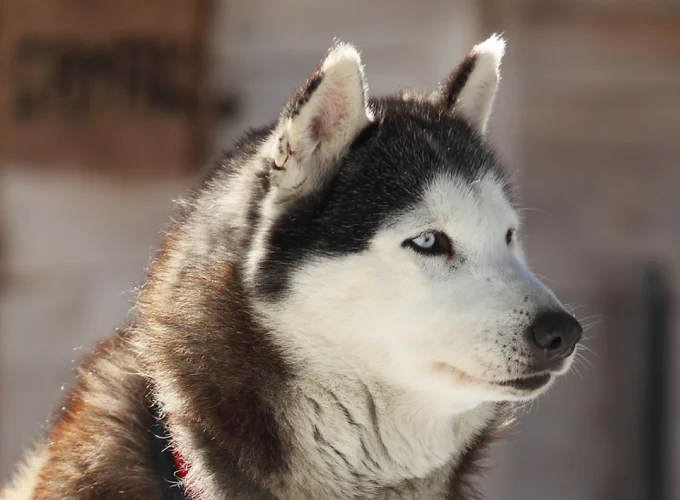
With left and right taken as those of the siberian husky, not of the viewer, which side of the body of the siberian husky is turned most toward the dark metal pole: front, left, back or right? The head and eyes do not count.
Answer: left

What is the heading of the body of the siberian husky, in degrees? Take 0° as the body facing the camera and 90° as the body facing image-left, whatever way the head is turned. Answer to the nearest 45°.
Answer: approximately 315°

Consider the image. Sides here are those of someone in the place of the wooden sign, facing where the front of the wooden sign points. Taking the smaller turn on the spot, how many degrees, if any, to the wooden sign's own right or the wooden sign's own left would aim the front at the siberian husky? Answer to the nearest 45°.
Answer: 0° — it already faces it

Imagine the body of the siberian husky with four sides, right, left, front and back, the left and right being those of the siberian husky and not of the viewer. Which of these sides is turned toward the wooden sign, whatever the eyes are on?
back

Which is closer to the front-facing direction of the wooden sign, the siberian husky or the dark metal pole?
the siberian husky

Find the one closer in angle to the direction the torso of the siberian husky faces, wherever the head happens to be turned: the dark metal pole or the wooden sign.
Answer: the dark metal pole

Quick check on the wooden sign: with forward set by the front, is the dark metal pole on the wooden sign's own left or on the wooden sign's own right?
on the wooden sign's own left
